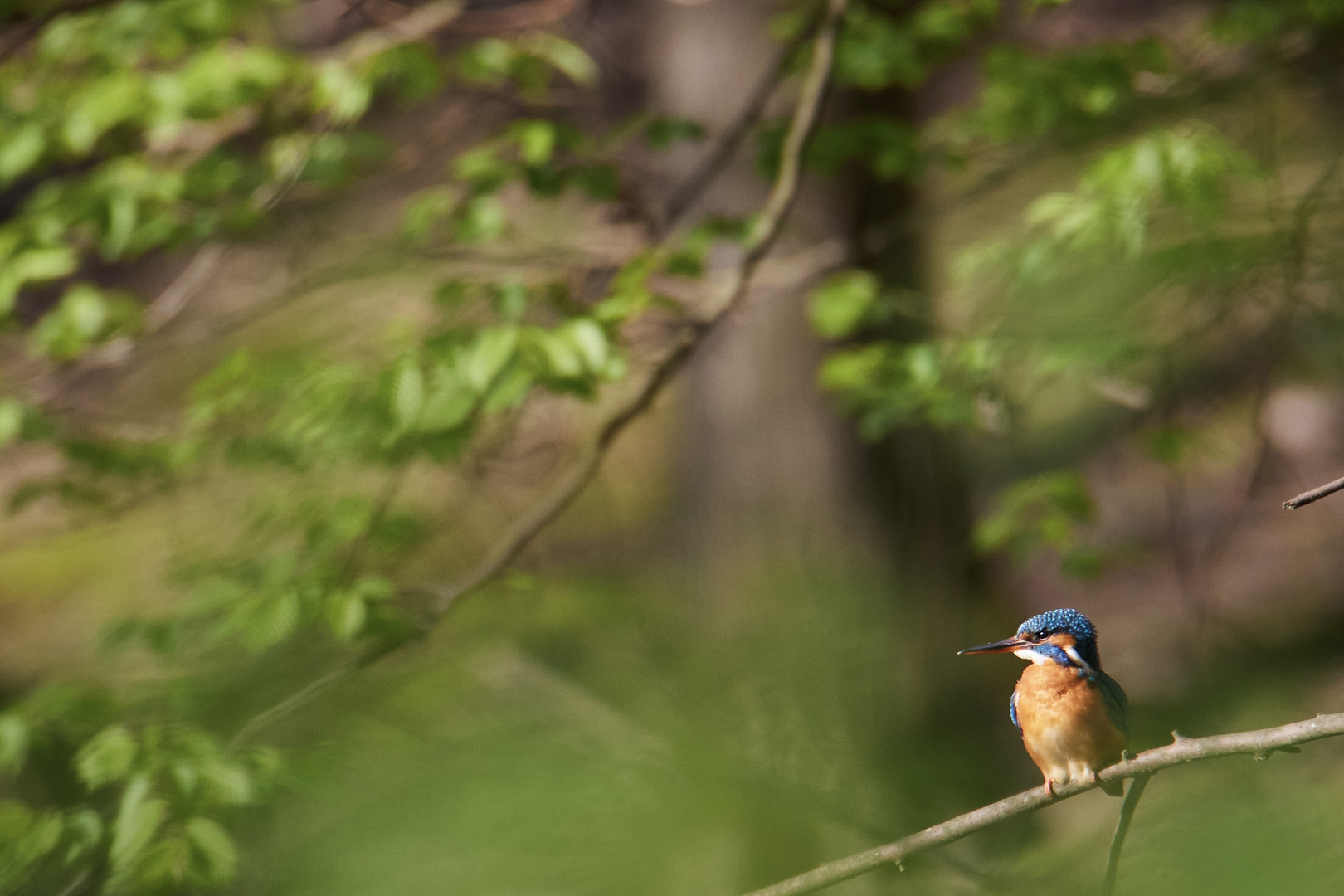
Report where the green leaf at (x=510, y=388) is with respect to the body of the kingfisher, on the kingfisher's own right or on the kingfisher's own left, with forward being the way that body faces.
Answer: on the kingfisher's own right

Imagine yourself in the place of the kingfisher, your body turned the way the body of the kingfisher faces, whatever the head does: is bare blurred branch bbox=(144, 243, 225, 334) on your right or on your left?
on your right

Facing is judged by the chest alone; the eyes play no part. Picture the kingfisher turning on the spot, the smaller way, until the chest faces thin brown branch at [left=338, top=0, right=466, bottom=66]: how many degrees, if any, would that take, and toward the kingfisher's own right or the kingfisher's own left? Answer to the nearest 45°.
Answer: approximately 90° to the kingfisher's own right

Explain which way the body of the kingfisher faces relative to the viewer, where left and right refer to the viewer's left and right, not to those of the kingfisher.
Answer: facing the viewer and to the left of the viewer

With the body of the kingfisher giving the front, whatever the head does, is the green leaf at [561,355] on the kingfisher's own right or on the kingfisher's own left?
on the kingfisher's own right

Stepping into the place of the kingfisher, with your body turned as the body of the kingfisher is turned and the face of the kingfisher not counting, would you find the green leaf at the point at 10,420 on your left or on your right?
on your right

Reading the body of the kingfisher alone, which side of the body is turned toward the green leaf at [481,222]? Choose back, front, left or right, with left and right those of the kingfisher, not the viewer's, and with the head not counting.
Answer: right

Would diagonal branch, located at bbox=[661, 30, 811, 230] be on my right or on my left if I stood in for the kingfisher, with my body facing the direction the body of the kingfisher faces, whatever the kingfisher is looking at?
on my right
